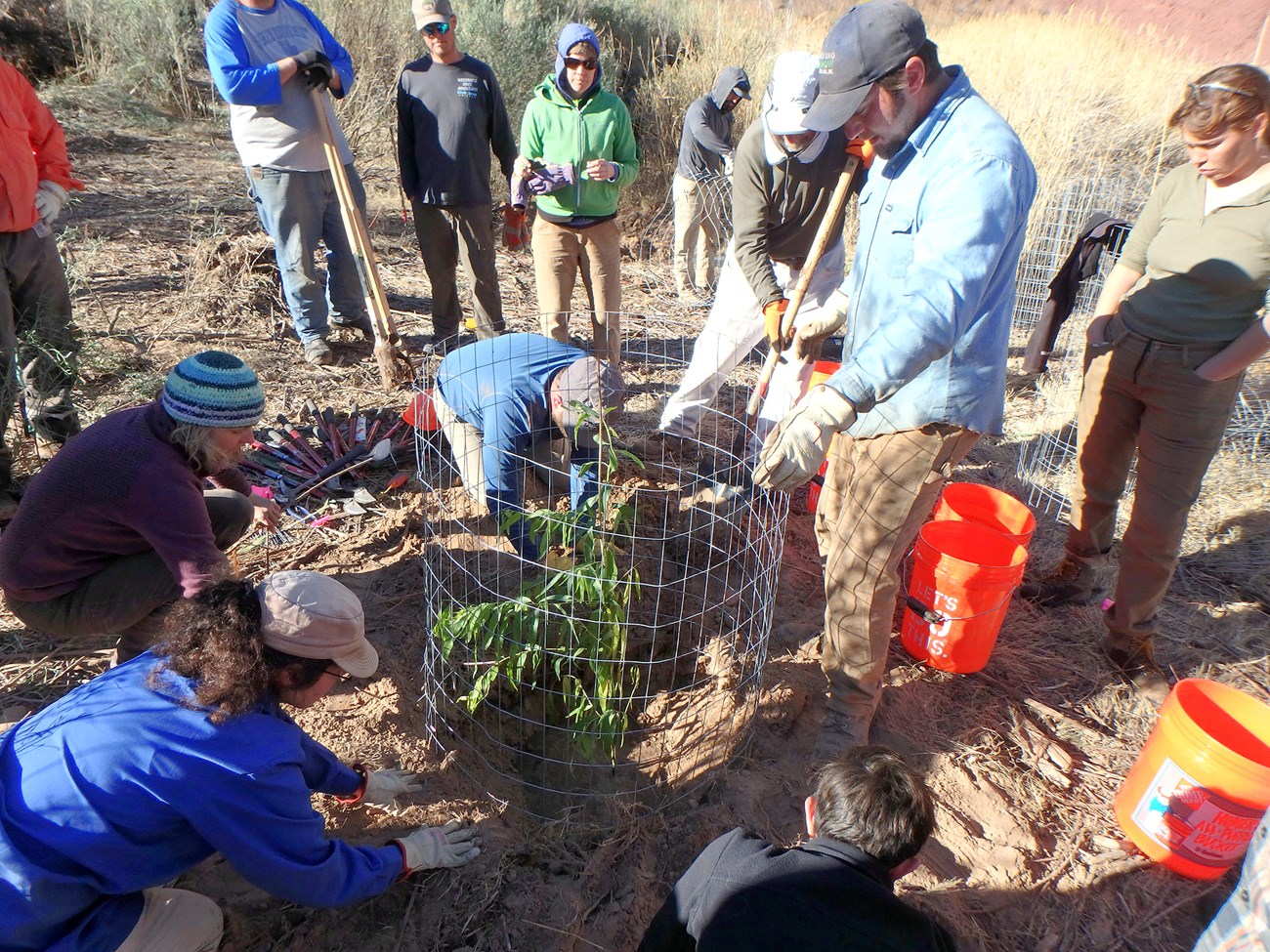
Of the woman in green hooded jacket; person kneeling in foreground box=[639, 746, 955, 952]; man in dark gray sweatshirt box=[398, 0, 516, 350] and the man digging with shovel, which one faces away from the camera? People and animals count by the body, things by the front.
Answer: the person kneeling in foreground

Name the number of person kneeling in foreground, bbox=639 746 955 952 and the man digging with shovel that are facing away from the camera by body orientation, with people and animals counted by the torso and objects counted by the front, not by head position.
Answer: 1

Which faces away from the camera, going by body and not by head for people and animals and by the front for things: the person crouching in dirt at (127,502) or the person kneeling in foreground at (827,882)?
the person kneeling in foreground

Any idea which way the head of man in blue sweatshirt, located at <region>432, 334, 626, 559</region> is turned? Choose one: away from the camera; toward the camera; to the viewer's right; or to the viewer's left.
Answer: to the viewer's right

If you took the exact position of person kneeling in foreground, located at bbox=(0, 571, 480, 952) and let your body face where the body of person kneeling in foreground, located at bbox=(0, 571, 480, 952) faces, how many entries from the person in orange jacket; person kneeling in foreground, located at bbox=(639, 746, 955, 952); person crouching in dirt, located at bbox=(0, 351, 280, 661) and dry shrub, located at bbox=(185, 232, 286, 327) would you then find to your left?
3

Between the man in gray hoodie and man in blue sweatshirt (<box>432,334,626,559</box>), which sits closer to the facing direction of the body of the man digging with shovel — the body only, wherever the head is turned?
the man in blue sweatshirt

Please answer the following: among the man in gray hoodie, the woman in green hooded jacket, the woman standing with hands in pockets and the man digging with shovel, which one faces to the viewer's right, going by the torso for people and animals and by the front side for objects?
the man in gray hoodie

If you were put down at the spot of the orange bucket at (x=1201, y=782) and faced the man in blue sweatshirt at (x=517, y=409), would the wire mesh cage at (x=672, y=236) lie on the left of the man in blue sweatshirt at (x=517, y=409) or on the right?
right

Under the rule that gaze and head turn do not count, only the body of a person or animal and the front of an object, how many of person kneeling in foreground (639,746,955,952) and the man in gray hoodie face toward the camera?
0

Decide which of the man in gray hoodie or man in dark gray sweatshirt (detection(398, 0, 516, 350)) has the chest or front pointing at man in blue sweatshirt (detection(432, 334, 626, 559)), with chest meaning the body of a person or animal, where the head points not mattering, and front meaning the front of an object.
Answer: man in dark gray sweatshirt (detection(398, 0, 516, 350))

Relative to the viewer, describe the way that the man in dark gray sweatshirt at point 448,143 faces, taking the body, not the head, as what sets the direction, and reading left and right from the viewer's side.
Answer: facing the viewer

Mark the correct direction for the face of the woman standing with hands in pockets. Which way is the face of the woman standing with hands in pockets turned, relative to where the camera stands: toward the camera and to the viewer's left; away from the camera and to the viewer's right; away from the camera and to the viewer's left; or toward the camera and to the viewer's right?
toward the camera and to the viewer's left

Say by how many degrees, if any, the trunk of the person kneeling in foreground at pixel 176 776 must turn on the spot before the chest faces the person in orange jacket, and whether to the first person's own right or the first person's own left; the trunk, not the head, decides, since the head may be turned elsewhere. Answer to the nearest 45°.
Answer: approximately 90° to the first person's own left

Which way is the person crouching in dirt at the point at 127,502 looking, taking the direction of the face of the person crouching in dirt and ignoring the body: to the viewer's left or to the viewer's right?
to the viewer's right

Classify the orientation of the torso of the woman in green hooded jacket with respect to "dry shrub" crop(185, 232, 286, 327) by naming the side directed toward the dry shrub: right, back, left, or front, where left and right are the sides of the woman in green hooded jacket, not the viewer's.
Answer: right

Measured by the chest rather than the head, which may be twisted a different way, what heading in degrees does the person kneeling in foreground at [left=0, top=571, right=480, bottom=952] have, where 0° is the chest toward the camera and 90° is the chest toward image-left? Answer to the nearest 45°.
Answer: approximately 270°

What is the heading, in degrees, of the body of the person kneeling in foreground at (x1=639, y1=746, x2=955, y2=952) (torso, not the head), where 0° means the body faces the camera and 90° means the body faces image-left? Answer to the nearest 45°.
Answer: approximately 180°

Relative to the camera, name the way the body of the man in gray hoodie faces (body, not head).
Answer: to the viewer's right

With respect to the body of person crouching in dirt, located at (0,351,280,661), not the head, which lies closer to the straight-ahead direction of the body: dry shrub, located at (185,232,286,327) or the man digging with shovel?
the man digging with shovel
